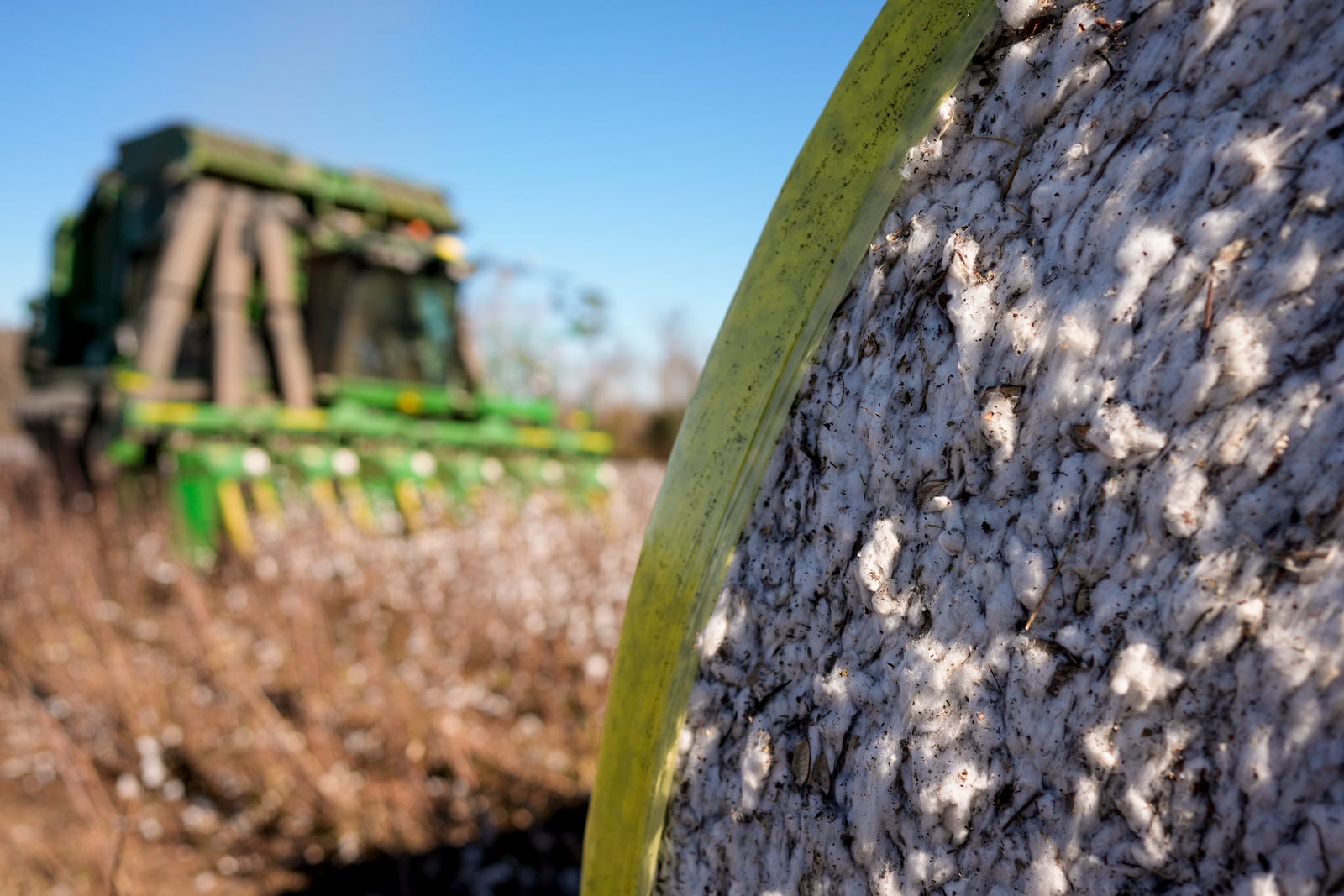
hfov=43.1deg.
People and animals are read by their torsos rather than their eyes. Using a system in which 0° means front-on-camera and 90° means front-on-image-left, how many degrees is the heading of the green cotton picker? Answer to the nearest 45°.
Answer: approximately 315°

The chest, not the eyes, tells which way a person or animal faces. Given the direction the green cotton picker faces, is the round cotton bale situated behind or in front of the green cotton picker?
in front
